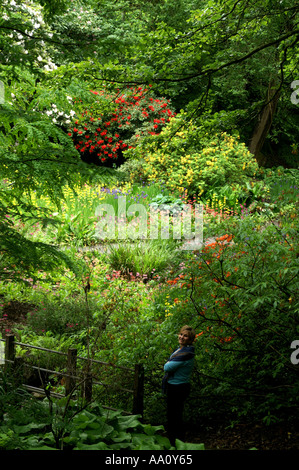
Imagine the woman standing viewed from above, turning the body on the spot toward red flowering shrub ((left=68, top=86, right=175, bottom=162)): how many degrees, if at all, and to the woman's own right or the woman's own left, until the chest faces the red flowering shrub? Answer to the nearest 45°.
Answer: approximately 90° to the woman's own right

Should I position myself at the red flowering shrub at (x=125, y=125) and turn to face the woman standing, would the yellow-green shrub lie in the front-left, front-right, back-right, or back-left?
front-left

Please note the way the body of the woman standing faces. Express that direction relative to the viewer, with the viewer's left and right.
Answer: facing to the left of the viewer

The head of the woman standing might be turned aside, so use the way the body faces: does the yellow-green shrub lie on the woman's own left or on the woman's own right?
on the woman's own right
